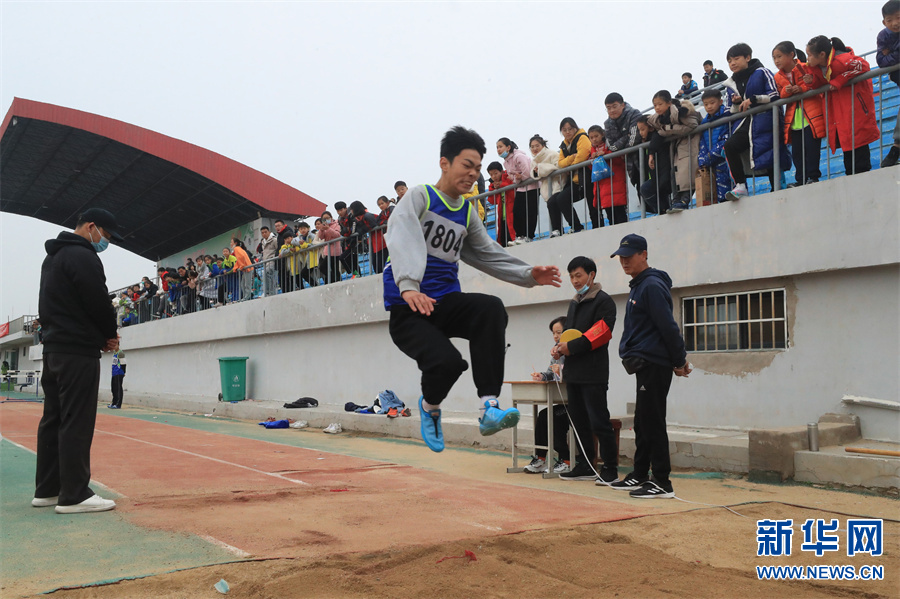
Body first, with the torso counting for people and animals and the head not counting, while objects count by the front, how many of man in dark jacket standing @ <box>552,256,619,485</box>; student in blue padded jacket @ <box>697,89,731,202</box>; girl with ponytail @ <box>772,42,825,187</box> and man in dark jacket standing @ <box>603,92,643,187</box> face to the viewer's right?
0

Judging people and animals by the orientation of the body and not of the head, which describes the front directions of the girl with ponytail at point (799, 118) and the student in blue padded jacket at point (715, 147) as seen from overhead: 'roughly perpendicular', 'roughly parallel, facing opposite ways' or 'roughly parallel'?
roughly parallel

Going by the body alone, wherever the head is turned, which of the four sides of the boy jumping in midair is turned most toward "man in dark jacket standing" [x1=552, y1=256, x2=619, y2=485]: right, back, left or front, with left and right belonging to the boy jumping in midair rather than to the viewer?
left

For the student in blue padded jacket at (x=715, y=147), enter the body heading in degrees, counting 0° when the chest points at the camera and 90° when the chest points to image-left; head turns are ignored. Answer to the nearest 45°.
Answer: approximately 45°

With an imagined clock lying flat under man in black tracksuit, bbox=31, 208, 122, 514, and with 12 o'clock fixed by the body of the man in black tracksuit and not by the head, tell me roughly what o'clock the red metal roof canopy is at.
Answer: The red metal roof canopy is roughly at 9 o'clock from the man in black tracksuit.

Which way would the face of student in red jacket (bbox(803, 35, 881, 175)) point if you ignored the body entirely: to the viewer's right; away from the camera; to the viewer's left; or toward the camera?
to the viewer's left

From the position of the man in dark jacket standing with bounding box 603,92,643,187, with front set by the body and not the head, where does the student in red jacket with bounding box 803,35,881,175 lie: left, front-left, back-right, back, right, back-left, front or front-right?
left

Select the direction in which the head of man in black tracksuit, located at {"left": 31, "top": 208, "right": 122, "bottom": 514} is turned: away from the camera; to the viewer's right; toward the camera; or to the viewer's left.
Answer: to the viewer's right

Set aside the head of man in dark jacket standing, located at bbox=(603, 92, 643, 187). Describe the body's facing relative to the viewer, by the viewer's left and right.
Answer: facing the viewer and to the left of the viewer

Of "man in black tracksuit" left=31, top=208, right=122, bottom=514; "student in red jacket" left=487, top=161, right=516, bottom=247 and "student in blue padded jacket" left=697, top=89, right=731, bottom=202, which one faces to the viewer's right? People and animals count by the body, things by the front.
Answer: the man in black tracksuit

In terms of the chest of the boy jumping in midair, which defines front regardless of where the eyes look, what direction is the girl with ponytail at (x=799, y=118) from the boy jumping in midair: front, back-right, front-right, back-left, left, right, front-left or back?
left

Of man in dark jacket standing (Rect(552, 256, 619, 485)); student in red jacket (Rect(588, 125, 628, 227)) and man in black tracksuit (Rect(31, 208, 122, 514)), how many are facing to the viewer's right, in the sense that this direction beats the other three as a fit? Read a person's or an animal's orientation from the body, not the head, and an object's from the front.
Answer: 1

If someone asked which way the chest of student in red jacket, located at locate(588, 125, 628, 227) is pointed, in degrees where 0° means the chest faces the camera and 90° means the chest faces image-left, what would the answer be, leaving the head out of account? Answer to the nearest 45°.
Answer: approximately 45°

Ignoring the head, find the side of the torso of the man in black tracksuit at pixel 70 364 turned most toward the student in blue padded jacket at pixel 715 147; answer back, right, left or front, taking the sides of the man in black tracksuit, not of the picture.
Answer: front

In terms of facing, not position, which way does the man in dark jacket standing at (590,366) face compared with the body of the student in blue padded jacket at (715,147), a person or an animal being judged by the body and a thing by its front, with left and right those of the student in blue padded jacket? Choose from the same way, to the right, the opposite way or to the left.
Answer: the same way

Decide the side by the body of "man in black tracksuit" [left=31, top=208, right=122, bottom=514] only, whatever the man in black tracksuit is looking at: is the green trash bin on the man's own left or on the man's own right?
on the man's own left

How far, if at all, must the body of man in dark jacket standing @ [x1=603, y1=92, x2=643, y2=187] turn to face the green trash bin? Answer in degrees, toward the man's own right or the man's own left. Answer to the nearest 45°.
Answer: approximately 90° to the man's own right
